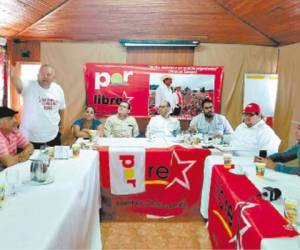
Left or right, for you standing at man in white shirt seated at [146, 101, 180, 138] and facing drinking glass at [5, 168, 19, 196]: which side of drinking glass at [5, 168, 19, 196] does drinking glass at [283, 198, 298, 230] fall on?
left

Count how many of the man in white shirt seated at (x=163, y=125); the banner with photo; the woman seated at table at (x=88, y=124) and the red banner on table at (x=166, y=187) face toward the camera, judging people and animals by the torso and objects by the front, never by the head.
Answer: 4

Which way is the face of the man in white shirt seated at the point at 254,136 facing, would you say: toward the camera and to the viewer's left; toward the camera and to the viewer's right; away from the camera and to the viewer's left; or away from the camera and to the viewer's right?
toward the camera and to the viewer's left

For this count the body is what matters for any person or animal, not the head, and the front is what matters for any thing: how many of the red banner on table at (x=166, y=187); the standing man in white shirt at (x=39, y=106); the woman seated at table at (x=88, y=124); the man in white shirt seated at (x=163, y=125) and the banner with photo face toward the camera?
5

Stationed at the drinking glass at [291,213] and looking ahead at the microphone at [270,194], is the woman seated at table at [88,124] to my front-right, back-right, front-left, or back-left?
front-left

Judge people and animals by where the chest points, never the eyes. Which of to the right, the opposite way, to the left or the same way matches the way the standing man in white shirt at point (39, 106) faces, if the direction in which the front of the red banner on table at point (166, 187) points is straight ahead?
the same way

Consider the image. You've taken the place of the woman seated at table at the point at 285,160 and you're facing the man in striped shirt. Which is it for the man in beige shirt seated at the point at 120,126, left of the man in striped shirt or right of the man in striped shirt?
right

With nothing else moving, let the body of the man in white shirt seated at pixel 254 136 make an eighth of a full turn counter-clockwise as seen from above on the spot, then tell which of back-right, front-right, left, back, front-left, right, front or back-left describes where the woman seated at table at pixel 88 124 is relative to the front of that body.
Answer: right

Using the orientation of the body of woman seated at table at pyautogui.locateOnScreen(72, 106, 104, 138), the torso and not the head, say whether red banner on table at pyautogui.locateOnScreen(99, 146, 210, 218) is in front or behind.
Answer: in front

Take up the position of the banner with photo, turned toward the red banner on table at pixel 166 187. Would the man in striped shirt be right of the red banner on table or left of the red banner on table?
right

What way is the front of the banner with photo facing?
toward the camera

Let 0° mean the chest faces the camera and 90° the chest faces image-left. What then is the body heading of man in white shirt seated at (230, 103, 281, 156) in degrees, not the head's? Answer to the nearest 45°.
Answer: approximately 45°

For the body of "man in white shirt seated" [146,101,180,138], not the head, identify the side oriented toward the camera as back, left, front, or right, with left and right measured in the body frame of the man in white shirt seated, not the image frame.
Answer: front

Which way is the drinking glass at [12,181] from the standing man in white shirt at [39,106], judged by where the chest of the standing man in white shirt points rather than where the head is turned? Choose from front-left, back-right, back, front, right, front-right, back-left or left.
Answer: front

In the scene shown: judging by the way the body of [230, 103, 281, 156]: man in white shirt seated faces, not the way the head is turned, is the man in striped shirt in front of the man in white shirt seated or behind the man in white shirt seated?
in front

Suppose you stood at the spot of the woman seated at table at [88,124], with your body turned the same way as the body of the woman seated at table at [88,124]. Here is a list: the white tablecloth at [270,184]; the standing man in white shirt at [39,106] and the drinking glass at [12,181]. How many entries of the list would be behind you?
0

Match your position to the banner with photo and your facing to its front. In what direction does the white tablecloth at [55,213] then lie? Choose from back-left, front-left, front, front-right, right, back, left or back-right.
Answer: front

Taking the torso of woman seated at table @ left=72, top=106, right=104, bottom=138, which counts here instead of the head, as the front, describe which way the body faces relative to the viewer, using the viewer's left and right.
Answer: facing the viewer

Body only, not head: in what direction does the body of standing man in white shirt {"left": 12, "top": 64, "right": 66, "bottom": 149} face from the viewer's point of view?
toward the camera

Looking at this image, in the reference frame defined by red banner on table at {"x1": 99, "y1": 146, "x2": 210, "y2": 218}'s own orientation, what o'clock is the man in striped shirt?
The man in striped shirt is roughly at 2 o'clock from the red banner on table.
